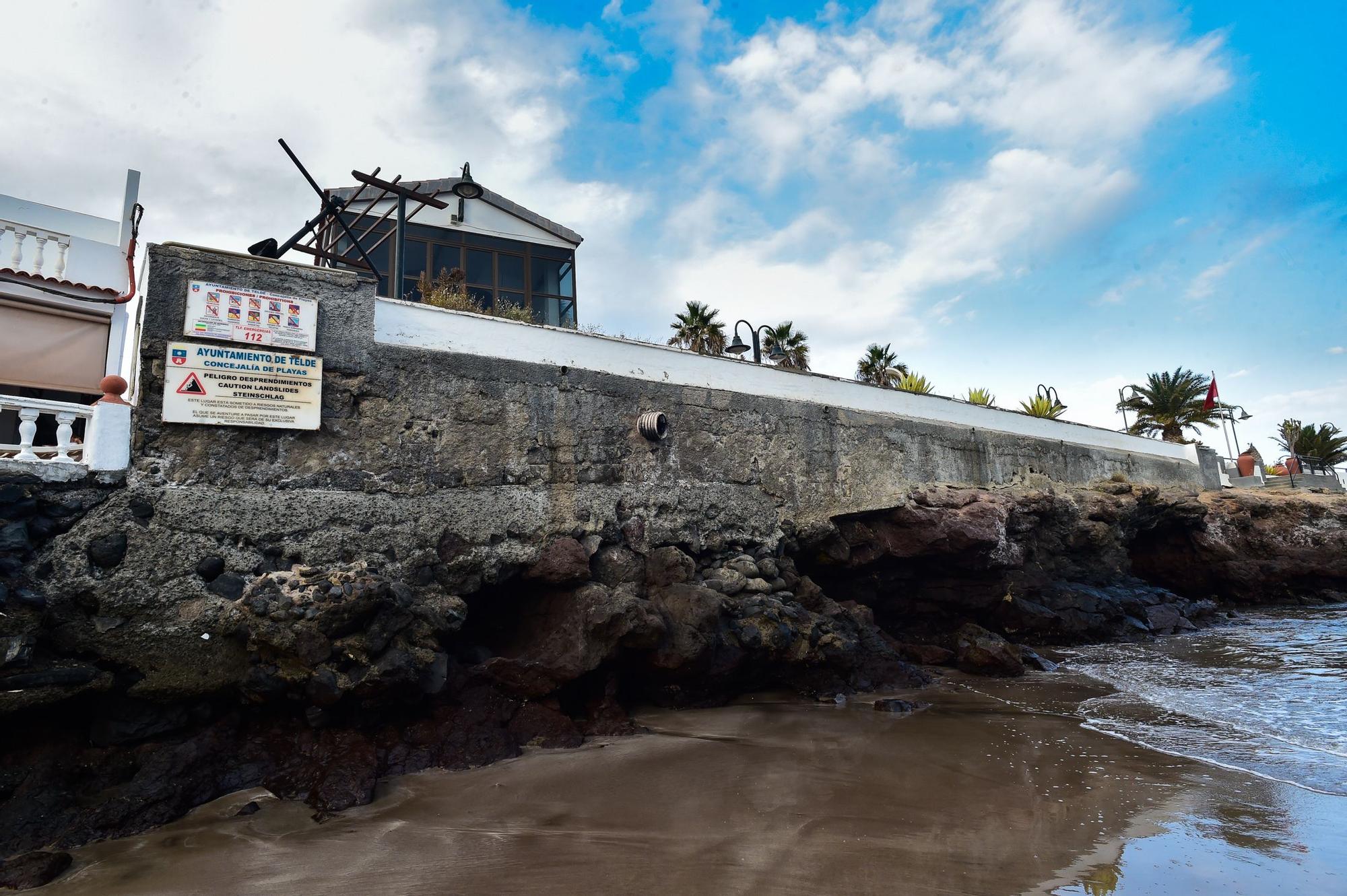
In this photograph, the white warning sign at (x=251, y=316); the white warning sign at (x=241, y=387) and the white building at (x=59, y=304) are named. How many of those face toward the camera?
3

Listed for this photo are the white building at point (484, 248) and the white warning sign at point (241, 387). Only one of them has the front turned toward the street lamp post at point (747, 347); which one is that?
the white building

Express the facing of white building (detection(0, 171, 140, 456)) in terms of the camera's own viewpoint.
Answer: facing the viewer

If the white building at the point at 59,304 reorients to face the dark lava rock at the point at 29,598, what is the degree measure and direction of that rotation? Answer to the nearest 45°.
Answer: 0° — it already faces it

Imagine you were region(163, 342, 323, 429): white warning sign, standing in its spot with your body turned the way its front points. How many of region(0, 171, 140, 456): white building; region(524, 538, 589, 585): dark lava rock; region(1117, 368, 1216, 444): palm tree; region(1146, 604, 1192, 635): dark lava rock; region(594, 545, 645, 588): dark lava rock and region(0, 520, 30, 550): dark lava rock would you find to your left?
4

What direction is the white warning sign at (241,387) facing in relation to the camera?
toward the camera

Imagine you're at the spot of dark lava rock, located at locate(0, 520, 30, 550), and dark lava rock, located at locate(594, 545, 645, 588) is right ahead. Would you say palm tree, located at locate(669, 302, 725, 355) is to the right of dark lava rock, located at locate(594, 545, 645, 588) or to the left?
left

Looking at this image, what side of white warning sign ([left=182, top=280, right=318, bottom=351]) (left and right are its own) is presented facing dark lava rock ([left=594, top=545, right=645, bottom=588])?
left

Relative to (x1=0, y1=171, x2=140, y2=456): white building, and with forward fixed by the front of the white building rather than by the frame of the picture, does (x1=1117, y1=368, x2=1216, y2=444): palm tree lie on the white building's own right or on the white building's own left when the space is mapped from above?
on the white building's own left

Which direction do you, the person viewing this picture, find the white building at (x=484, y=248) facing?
facing the viewer and to the right of the viewer

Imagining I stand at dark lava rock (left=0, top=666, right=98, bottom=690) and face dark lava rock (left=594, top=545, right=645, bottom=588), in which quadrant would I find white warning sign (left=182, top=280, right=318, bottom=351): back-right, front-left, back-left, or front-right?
front-left

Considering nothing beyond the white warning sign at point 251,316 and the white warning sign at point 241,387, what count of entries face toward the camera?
2
